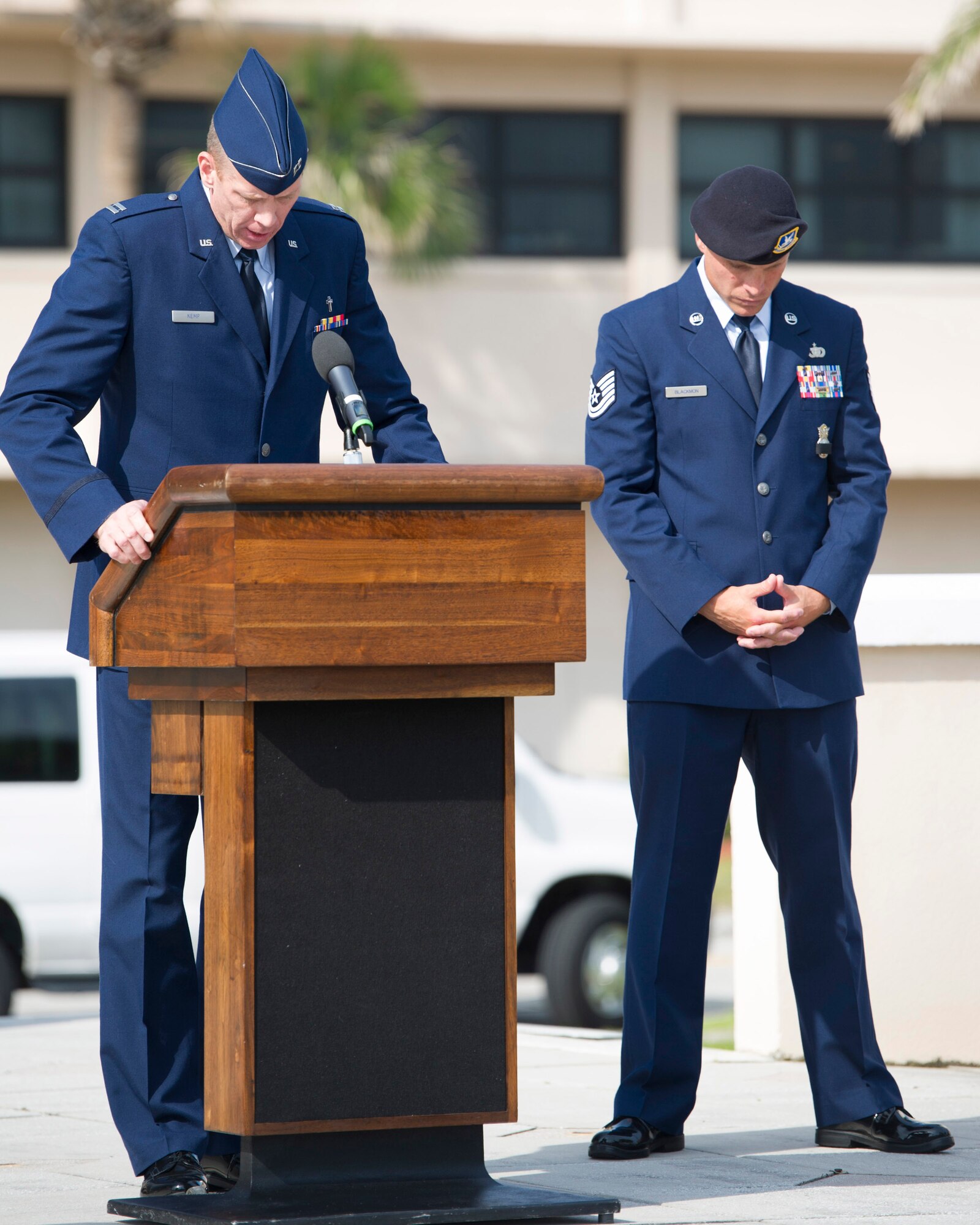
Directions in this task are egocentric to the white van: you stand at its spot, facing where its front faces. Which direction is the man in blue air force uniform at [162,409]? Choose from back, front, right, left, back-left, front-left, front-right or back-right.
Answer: right

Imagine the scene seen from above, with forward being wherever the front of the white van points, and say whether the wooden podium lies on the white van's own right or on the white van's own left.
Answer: on the white van's own right

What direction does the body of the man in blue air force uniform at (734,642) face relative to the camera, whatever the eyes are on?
toward the camera

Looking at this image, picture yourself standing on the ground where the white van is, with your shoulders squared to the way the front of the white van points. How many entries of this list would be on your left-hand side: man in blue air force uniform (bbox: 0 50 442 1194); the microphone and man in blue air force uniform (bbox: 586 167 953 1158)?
0

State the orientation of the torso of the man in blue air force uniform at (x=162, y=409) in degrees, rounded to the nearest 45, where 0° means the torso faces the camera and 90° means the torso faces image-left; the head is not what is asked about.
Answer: approximately 315°

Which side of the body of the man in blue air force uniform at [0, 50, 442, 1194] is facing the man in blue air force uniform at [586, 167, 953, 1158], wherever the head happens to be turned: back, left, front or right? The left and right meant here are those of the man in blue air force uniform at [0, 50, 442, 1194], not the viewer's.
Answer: left

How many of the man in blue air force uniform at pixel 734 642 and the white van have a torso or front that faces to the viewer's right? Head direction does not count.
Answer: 1

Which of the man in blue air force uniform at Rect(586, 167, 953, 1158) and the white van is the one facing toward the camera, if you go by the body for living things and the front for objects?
the man in blue air force uniform

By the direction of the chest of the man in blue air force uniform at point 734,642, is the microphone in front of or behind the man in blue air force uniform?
in front

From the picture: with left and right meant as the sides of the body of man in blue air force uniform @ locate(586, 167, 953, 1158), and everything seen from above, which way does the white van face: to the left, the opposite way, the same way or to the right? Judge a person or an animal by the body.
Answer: to the left

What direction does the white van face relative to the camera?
to the viewer's right

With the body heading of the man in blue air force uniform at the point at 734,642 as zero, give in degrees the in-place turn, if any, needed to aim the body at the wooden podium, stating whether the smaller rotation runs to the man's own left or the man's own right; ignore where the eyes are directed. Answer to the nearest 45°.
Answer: approximately 45° to the man's own right

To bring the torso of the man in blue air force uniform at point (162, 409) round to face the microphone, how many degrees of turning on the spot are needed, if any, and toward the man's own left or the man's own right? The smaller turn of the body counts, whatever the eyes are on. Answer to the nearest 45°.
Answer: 0° — they already face it

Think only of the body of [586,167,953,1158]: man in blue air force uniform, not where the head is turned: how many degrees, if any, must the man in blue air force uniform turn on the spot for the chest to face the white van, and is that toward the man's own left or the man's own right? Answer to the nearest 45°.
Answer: approximately 135° to the man's own right
